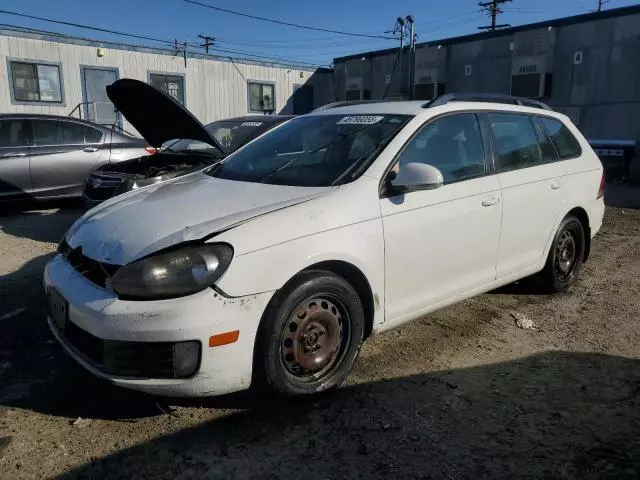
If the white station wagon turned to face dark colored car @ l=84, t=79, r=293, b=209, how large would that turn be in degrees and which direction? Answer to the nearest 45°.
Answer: approximately 90° to its right

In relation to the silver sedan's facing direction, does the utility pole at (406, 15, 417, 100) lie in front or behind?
behind

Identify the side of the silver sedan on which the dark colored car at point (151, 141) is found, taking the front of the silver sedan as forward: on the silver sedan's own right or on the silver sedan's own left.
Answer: on the silver sedan's own left

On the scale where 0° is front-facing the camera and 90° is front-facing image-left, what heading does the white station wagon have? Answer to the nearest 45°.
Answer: approximately 45°

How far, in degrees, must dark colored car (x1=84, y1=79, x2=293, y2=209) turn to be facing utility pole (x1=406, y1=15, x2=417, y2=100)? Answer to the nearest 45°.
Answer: approximately 180°

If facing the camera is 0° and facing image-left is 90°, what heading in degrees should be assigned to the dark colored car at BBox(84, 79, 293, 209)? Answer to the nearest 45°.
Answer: approximately 45°

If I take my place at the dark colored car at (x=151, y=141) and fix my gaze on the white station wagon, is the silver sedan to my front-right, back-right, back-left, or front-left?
back-right

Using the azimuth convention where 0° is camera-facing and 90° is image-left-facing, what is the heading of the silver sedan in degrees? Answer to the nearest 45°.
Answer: approximately 90°

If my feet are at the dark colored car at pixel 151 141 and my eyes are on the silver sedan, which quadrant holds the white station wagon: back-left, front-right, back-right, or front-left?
back-left

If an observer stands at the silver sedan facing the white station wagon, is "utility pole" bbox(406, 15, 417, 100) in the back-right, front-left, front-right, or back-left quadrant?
back-left

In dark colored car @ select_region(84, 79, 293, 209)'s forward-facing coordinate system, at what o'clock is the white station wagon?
The white station wagon is roughly at 10 o'clock from the dark colored car.
